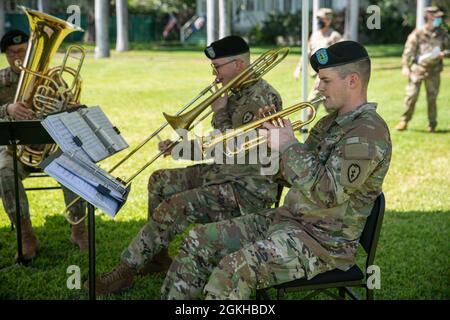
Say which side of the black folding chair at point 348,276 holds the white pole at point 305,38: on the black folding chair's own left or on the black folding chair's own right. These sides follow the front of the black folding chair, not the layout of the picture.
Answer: on the black folding chair's own right

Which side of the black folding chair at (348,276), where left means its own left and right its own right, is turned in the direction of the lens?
left

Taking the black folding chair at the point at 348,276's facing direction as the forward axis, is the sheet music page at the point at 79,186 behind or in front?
in front

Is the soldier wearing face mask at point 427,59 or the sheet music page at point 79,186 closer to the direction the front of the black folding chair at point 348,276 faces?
the sheet music page

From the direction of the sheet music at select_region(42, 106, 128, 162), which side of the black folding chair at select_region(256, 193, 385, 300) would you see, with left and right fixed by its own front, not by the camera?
front

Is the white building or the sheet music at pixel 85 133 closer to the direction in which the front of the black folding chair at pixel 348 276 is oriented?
the sheet music

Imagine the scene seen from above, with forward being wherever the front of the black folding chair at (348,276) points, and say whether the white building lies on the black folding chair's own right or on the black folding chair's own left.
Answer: on the black folding chair's own right

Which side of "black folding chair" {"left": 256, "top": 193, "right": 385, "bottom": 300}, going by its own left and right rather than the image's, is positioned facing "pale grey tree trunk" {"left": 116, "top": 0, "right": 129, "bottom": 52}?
right

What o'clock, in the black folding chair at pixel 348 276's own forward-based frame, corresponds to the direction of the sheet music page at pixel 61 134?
The sheet music page is roughly at 12 o'clock from the black folding chair.
